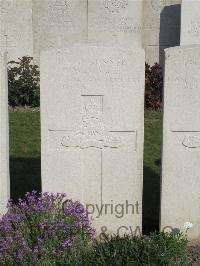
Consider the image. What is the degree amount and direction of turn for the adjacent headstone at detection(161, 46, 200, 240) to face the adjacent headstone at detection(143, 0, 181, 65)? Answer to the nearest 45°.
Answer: approximately 180°

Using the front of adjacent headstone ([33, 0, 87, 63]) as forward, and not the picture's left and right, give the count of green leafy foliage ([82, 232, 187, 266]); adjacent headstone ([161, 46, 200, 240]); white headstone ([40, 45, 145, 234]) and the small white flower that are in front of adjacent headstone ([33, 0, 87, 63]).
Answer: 4

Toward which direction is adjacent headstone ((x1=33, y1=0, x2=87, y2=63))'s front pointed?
toward the camera

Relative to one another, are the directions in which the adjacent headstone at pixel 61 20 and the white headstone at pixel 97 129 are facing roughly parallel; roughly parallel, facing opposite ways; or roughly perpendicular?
roughly parallel

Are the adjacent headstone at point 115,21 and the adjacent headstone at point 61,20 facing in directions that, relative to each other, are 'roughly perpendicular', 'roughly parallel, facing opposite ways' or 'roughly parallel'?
roughly parallel

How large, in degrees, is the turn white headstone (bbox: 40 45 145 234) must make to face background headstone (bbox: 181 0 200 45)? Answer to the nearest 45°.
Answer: approximately 180°

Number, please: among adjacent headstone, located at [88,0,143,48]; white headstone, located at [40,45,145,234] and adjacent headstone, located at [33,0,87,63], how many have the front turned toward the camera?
3

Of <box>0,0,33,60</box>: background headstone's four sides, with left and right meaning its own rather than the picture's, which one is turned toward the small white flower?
front

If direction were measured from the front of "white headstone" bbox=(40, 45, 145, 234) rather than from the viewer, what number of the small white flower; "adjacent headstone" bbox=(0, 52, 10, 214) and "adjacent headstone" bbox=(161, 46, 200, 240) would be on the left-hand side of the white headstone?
2

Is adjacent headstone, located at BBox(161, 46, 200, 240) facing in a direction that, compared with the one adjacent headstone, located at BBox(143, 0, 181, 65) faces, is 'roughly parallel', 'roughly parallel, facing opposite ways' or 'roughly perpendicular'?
roughly parallel

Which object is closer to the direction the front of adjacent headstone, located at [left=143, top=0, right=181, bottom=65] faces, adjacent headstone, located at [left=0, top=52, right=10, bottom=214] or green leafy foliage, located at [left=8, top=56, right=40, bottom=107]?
the adjacent headstone

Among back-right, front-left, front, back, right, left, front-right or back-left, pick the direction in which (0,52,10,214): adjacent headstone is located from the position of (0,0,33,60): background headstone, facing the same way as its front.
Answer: front

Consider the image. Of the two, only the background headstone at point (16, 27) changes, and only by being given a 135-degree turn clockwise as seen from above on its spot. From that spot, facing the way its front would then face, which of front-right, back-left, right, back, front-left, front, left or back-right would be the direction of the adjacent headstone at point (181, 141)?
back-left

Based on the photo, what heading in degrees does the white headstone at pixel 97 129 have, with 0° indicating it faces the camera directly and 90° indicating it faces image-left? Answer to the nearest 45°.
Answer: approximately 0°

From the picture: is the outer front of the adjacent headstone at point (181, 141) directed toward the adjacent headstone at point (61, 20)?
no

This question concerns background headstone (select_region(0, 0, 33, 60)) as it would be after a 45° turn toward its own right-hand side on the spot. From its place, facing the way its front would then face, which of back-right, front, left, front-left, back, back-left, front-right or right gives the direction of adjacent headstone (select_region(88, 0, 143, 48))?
back-left

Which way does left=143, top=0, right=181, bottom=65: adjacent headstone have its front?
toward the camera

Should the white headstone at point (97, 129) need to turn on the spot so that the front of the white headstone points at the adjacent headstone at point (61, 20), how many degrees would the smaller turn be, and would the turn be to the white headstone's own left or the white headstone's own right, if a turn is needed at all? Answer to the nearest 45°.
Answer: approximately 180°

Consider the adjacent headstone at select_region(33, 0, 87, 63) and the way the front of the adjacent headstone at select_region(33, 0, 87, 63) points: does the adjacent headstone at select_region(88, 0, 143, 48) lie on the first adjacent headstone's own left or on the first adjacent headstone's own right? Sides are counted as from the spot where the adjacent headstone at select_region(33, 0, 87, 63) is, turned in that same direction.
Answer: on the first adjacent headstone's own left

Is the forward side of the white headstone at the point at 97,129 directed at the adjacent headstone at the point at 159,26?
no

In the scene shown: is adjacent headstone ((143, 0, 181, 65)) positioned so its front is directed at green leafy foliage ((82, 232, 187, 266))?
yes
